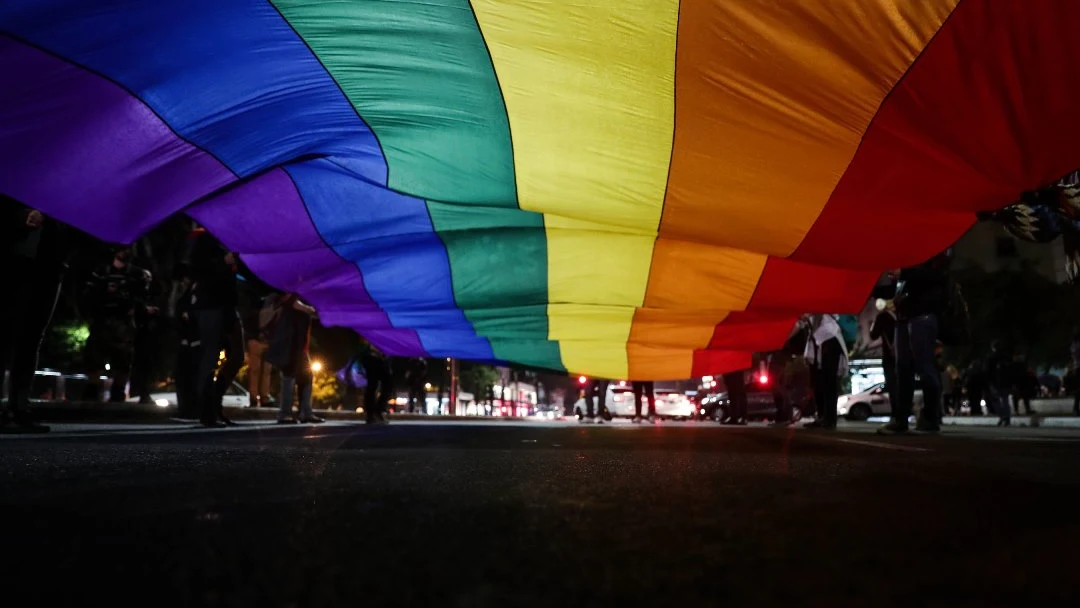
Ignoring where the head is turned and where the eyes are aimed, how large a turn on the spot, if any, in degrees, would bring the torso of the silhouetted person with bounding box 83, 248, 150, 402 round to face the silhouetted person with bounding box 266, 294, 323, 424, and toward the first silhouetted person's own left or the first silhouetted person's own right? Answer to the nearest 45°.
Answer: approximately 45° to the first silhouetted person's own left

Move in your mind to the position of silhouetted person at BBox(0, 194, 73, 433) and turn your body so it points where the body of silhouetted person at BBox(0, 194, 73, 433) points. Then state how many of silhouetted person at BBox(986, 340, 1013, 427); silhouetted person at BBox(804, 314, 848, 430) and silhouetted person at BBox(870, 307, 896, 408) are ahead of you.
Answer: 3

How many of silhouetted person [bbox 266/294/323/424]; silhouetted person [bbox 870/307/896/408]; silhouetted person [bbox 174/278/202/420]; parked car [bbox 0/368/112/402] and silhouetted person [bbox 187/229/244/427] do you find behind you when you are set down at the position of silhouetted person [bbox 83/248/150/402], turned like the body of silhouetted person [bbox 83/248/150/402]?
1

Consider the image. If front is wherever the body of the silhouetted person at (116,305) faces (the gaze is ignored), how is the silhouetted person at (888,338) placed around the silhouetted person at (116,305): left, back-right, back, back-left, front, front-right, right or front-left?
front-left

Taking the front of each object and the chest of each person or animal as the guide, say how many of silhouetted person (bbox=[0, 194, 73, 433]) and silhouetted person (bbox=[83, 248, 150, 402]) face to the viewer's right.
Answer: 1

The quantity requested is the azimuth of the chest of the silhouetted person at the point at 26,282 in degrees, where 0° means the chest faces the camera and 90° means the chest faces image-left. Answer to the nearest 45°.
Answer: approximately 270°

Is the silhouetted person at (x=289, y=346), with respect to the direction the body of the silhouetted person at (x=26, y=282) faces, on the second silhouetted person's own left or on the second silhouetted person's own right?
on the second silhouetted person's own left

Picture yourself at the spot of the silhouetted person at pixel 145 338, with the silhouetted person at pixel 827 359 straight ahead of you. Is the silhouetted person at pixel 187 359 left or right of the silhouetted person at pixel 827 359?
right

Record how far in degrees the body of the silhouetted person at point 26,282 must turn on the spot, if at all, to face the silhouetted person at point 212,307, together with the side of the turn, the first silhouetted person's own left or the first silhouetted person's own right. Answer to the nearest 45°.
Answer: approximately 45° to the first silhouetted person's own left

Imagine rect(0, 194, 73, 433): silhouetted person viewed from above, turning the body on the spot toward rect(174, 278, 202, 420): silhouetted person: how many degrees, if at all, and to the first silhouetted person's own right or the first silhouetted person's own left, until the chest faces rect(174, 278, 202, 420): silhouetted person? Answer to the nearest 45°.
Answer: approximately 45° to the first silhouetted person's own left

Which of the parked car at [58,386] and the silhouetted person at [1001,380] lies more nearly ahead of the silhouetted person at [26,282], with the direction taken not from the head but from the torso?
the silhouetted person

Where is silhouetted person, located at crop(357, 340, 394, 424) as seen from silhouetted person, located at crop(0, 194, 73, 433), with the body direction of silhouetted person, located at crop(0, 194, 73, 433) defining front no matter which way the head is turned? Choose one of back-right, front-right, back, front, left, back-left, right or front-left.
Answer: front-left
